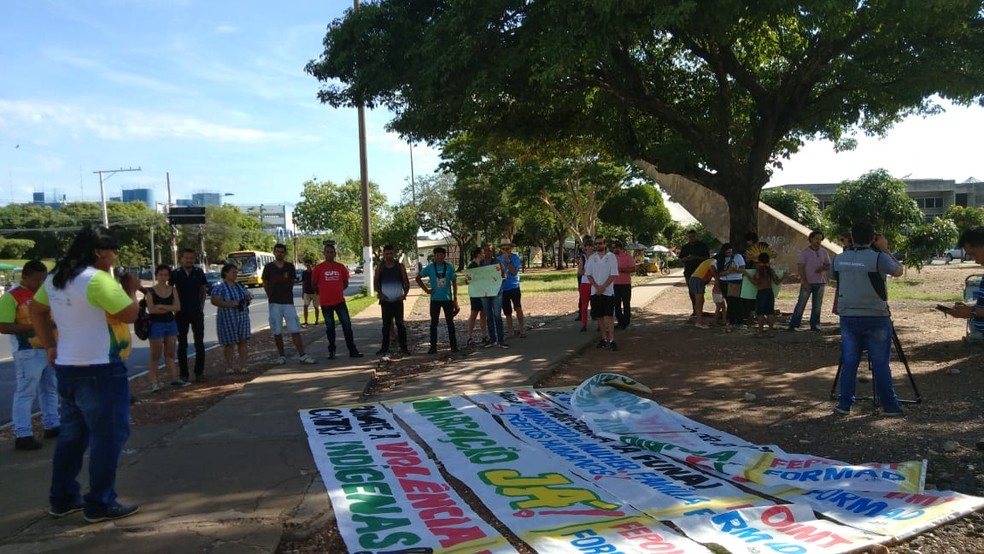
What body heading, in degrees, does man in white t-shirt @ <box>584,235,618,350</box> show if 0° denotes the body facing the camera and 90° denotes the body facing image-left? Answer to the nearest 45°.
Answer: approximately 0°

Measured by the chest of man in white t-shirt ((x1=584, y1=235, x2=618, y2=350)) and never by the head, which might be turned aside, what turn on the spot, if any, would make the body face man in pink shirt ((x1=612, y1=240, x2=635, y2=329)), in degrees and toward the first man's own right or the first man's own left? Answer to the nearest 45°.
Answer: approximately 180°

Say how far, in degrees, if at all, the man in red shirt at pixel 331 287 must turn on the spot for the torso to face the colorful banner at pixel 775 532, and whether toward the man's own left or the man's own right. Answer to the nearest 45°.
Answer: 0° — they already face it

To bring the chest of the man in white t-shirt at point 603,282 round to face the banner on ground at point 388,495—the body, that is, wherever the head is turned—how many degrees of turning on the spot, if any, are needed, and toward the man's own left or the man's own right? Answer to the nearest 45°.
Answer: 0° — they already face it

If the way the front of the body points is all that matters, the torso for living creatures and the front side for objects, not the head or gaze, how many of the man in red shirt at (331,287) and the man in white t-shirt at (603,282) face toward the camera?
2

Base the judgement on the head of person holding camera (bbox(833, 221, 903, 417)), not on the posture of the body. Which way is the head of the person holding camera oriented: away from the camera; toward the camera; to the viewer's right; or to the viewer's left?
away from the camera

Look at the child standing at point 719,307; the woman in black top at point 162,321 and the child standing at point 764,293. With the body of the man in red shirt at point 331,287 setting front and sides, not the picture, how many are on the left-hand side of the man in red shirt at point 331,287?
2

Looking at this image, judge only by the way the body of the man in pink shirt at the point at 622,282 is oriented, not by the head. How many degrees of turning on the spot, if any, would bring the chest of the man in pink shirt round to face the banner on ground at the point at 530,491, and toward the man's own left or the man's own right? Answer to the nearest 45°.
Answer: approximately 45° to the man's own left

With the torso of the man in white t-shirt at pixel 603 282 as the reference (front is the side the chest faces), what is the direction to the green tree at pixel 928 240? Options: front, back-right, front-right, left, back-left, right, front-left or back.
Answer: back-left

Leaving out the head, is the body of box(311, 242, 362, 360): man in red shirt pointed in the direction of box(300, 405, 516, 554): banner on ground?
yes

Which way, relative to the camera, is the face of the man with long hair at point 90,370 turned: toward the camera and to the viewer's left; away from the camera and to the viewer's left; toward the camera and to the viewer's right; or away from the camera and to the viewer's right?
away from the camera and to the viewer's right
